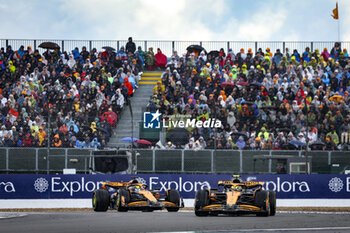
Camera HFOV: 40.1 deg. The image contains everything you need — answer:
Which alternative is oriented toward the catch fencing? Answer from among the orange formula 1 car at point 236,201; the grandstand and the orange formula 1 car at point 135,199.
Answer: the grandstand

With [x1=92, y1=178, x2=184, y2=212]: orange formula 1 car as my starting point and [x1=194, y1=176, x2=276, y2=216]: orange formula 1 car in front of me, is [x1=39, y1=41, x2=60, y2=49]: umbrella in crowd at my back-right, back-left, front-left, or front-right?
back-left

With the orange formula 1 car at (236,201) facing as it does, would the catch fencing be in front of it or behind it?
behind

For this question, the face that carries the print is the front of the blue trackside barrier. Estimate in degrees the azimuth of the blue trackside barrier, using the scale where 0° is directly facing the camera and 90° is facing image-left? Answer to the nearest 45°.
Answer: approximately 0°

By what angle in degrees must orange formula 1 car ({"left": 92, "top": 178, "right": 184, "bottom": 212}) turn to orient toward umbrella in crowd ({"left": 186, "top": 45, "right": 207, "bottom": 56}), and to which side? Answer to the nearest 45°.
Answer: approximately 135° to its left

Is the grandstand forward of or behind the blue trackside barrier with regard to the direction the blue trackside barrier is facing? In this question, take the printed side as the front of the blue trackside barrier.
behind

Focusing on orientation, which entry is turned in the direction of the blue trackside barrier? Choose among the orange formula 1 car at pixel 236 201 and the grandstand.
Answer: the grandstand

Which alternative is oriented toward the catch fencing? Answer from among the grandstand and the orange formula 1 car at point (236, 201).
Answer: the grandstand

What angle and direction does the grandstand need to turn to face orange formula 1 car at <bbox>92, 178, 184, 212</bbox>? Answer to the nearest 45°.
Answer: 0° — it already faces it

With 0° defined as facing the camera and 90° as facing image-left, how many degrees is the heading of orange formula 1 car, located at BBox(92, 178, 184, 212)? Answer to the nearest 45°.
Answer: approximately 315°
